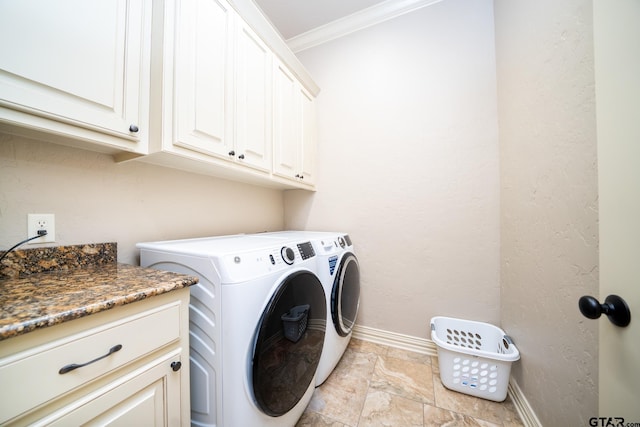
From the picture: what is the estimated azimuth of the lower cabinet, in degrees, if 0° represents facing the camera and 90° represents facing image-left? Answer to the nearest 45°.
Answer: approximately 315°

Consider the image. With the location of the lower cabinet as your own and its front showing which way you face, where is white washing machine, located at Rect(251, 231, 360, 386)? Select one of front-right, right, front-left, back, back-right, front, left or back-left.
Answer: front-left

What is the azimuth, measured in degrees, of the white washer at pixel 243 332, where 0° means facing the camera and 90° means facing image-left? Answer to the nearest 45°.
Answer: approximately 315°

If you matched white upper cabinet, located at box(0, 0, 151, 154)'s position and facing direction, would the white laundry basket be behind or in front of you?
in front

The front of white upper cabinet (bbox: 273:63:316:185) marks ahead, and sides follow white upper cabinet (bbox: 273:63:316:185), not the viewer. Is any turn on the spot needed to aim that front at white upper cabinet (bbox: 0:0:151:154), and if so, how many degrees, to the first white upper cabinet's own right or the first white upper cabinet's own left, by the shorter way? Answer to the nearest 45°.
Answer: approximately 90° to the first white upper cabinet's own right

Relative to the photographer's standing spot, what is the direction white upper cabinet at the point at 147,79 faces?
facing the viewer and to the right of the viewer

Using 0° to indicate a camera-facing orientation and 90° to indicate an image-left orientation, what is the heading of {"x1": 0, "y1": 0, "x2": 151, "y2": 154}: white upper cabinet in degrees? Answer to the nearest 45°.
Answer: approximately 315°
